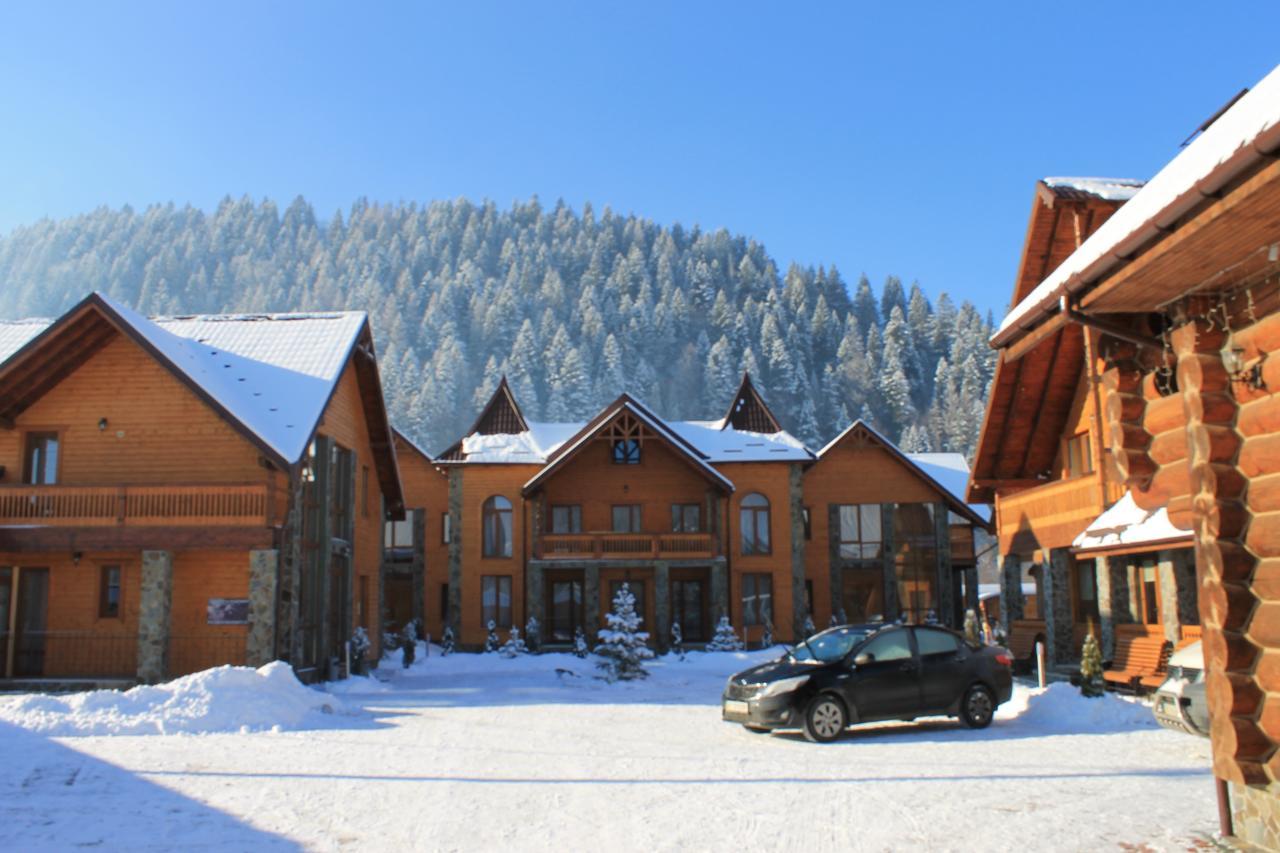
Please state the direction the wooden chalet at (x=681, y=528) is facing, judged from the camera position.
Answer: facing the viewer

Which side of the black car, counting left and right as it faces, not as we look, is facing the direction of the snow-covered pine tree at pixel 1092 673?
back

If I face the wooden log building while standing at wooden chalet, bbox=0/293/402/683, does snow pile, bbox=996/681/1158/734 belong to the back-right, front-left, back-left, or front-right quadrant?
front-left

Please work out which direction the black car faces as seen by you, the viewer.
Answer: facing the viewer and to the left of the viewer

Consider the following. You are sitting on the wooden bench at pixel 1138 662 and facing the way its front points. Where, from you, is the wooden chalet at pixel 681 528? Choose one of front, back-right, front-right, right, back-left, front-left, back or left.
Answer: right

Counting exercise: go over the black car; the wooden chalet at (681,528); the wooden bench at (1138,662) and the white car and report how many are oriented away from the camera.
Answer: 0

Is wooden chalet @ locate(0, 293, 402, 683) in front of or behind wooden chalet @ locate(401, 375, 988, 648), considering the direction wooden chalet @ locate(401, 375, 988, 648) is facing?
in front

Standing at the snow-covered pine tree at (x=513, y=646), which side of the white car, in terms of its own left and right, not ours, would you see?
right

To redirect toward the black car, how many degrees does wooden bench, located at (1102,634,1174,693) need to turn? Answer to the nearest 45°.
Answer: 0° — it already faces it

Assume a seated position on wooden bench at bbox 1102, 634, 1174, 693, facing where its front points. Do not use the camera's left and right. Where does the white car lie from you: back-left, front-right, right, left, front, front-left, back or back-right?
front-left

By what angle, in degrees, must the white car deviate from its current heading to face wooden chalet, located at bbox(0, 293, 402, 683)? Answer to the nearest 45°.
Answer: approximately 45° to its right

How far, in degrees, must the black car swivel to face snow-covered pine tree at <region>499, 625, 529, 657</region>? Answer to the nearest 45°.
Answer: approximately 90° to its right

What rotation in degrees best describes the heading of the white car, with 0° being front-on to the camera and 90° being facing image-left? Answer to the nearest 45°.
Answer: approximately 45°

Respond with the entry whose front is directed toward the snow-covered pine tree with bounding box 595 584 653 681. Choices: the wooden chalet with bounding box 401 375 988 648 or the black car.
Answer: the wooden chalet

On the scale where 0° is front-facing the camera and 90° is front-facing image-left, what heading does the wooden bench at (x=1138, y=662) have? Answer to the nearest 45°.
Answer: approximately 45°

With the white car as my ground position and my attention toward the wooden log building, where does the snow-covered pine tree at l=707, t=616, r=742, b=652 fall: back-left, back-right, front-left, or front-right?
back-right

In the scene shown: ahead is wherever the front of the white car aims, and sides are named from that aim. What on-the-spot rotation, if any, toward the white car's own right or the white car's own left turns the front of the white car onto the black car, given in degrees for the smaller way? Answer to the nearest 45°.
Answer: approximately 45° to the white car's own right

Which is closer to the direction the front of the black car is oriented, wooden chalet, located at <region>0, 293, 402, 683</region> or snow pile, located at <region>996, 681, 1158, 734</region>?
the wooden chalet

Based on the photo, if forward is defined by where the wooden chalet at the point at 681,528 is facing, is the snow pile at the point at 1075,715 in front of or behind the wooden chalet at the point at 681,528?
in front

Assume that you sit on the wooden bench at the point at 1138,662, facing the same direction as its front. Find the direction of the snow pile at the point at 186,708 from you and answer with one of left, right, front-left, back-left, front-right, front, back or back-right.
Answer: front
